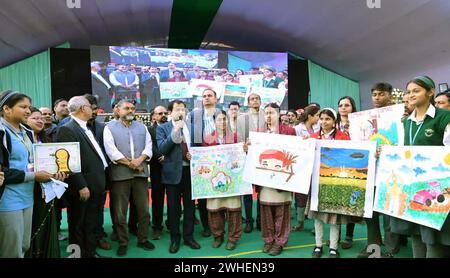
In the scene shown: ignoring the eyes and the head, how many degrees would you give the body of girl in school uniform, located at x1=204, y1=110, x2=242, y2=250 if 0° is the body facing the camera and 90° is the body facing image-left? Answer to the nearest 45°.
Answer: approximately 0°

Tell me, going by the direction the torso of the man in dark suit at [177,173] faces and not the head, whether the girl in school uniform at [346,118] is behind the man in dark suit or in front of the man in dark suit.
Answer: in front

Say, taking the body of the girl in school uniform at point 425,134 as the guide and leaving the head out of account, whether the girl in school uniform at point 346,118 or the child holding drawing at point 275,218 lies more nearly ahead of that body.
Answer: the child holding drawing

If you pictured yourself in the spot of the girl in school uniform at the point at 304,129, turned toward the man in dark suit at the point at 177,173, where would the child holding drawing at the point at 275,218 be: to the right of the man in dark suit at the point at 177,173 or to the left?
left

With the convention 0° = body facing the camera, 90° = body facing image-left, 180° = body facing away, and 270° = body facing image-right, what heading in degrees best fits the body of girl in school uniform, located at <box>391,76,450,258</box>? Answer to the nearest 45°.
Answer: approximately 45°

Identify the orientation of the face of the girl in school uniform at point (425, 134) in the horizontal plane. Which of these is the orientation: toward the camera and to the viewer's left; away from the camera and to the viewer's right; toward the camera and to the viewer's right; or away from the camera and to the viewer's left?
toward the camera and to the viewer's left

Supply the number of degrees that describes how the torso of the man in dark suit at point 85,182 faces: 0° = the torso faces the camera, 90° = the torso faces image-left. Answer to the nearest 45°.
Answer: approximately 270°

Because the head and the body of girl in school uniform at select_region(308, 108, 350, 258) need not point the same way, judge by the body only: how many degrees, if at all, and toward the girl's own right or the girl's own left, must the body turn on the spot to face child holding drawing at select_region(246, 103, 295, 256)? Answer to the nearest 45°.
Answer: approximately 90° to the girl's own right

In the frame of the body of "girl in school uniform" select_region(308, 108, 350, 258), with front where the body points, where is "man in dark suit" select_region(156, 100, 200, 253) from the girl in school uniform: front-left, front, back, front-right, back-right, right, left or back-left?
right

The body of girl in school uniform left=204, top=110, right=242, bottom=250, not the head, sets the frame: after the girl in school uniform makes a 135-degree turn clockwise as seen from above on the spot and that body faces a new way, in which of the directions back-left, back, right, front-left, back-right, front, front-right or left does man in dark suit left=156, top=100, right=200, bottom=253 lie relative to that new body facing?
front-left
